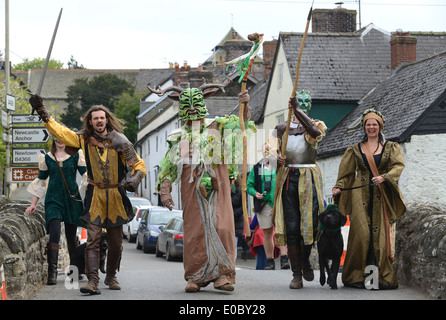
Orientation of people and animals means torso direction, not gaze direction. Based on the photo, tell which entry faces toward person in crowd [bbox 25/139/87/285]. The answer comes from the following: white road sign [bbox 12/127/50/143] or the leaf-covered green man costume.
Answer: the white road sign

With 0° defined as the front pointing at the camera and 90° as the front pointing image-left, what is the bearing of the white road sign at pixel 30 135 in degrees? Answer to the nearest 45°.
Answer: approximately 0°

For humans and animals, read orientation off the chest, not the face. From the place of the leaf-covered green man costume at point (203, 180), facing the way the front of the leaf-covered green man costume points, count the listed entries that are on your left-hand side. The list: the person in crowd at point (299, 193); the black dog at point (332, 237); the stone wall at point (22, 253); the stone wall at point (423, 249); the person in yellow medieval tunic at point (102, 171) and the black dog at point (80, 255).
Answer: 3

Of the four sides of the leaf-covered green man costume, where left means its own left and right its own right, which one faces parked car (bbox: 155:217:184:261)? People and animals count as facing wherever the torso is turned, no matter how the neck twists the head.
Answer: back

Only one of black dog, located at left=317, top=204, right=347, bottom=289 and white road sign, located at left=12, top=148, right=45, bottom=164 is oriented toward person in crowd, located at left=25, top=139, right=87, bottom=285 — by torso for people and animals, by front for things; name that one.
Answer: the white road sign

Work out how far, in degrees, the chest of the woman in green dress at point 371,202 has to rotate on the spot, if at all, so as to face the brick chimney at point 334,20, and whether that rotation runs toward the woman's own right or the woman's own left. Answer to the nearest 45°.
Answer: approximately 180°
